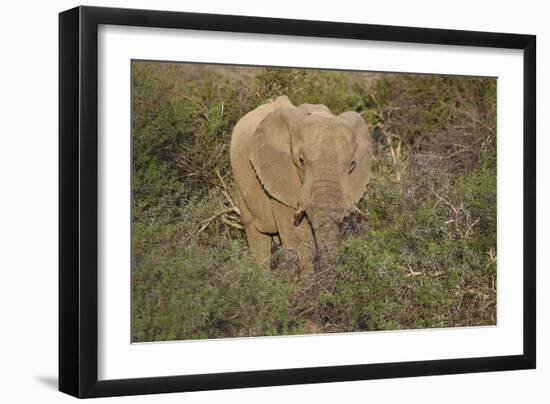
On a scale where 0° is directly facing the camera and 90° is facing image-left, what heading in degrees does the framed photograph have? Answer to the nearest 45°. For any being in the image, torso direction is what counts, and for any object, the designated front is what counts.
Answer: approximately 315°
